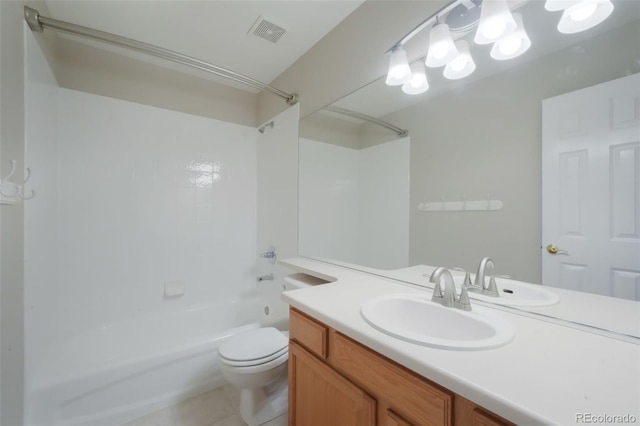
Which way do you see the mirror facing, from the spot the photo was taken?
facing the viewer and to the left of the viewer

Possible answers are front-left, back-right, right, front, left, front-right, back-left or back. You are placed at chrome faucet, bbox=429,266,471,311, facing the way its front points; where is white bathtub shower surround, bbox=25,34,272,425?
front-right

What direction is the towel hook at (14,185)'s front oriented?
to the viewer's right

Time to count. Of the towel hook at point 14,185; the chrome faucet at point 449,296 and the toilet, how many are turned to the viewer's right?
1

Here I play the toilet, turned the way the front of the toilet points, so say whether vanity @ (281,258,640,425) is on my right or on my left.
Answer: on my left

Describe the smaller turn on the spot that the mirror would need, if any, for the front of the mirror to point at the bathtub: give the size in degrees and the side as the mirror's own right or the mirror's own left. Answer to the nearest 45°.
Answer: approximately 45° to the mirror's own right

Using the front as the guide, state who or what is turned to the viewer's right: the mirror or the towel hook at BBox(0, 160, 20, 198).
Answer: the towel hook
